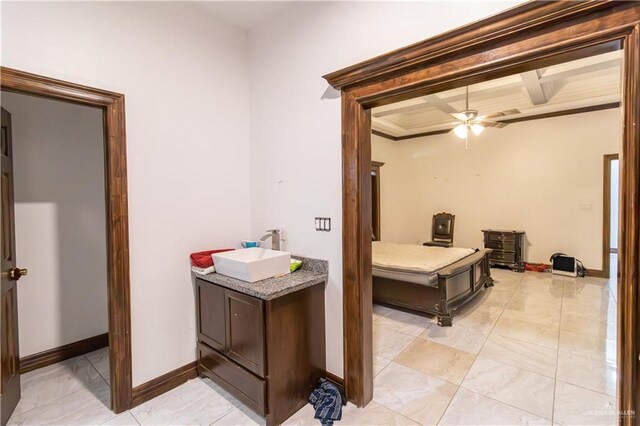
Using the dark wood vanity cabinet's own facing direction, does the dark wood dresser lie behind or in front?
behind

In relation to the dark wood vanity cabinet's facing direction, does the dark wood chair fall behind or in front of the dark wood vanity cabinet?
behind

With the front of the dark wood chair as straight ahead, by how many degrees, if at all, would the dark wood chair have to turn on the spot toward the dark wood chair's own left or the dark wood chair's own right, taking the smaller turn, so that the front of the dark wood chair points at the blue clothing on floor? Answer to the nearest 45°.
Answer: approximately 45° to the dark wood chair's own left

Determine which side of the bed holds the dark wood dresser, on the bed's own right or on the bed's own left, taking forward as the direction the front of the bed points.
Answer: on the bed's own left

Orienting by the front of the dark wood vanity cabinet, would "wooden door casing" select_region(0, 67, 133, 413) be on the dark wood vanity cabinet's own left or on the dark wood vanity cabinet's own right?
on the dark wood vanity cabinet's own right

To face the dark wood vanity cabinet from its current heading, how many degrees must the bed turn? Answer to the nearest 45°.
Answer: approximately 90° to its right

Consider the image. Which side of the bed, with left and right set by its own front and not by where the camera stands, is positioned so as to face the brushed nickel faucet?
right

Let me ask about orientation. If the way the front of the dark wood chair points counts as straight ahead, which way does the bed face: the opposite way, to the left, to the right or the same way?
to the left

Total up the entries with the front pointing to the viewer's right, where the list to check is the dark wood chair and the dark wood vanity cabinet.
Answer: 0

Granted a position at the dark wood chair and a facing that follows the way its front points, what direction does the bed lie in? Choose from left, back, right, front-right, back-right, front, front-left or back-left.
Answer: front-left

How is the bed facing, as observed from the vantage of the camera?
facing the viewer and to the right of the viewer

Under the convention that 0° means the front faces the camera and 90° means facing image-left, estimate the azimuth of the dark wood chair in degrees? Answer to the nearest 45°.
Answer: approximately 45°
